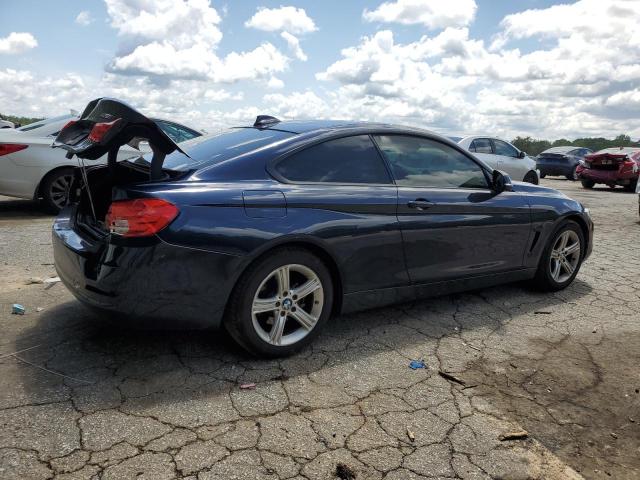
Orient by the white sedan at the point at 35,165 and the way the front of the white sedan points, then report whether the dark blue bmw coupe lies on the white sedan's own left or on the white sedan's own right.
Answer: on the white sedan's own right

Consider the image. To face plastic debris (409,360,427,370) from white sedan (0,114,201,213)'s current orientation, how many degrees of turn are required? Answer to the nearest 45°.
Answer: approximately 90° to its right

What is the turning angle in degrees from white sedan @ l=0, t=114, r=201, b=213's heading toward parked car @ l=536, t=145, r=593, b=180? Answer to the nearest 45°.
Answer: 0° — it already faces it

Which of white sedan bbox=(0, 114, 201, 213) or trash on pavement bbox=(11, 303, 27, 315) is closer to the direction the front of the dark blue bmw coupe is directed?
the white sedan

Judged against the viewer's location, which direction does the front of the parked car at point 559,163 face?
facing away from the viewer and to the right of the viewer

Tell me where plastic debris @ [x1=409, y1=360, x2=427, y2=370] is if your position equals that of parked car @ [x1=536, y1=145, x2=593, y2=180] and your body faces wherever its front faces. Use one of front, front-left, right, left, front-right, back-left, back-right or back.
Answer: back-right

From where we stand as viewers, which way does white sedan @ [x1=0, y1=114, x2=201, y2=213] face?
facing away from the viewer and to the right of the viewer

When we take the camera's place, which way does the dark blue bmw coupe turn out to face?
facing away from the viewer and to the right of the viewer
